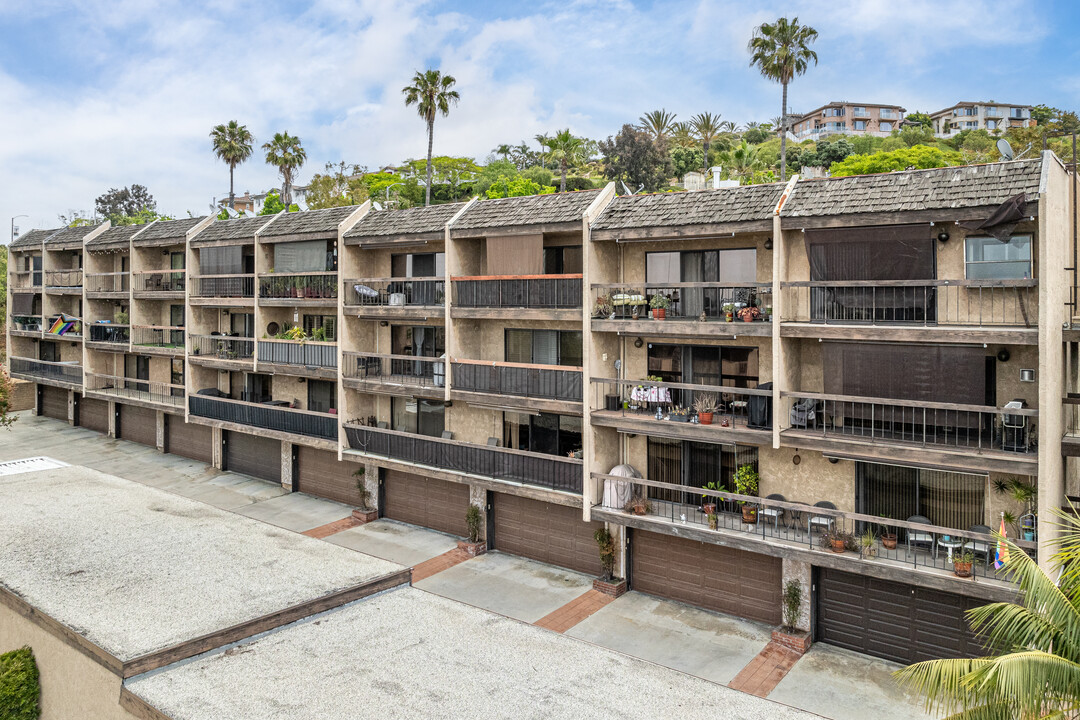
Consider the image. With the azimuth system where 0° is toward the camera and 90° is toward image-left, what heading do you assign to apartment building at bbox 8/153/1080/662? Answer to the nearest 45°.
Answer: approximately 45°

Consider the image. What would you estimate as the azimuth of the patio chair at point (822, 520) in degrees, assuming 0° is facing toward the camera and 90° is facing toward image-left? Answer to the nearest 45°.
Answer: approximately 45°

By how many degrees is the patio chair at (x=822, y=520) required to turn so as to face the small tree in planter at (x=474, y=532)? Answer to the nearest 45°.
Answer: approximately 45° to its right

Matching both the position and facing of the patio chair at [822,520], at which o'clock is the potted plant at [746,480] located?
The potted plant is roughly at 2 o'clock from the patio chair.

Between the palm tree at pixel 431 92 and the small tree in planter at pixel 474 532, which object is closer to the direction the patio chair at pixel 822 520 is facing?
the small tree in planter

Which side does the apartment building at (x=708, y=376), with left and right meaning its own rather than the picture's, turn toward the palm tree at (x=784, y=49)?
back

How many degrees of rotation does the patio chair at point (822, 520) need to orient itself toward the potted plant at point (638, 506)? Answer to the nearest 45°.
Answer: approximately 45° to its right

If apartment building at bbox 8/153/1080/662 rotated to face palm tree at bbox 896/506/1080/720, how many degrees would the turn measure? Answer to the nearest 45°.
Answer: approximately 45° to its left

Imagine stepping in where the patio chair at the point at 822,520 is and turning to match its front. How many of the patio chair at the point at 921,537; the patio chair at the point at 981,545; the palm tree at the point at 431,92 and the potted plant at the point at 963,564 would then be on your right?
1

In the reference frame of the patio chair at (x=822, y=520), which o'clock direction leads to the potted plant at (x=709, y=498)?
The potted plant is roughly at 2 o'clock from the patio chair.
